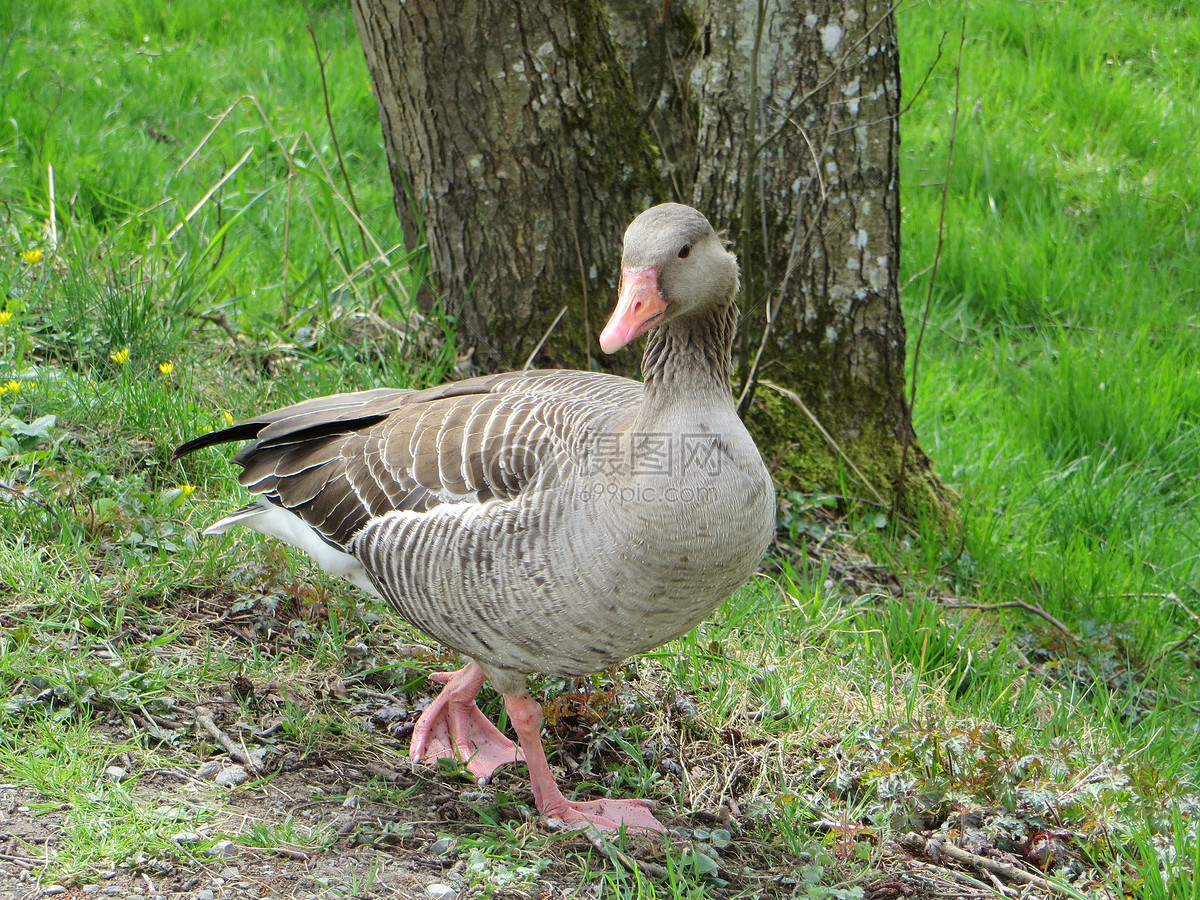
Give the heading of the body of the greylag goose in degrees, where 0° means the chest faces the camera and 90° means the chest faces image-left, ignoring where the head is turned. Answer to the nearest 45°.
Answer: approximately 315°

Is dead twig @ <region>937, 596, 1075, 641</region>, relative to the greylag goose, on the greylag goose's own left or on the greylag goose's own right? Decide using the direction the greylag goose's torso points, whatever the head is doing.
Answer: on the greylag goose's own left

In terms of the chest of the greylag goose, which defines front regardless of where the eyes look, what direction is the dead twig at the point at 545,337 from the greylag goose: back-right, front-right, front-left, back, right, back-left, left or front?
back-left

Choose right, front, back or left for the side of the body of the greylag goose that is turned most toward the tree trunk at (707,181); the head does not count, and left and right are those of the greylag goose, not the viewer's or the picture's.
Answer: left

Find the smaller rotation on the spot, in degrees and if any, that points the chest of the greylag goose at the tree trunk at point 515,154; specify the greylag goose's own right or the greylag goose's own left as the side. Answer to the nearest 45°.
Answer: approximately 135° to the greylag goose's own left

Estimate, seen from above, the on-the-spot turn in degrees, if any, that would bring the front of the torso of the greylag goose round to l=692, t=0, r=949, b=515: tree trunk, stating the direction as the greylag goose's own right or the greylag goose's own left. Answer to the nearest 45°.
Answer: approximately 90° to the greylag goose's own left

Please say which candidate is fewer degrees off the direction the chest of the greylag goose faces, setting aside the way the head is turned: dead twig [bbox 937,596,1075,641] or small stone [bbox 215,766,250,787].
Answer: the dead twig

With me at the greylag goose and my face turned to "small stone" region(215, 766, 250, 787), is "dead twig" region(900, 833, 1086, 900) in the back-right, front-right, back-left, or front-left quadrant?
back-left

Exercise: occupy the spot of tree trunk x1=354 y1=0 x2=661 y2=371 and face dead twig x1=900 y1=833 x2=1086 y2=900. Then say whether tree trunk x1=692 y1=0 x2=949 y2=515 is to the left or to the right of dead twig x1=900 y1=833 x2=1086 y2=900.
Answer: left
